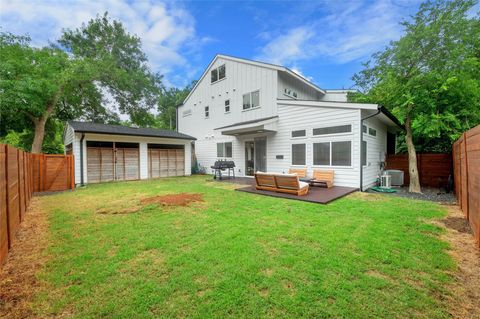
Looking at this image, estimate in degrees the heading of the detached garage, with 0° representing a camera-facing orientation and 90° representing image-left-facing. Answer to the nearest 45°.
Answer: approximately 315°

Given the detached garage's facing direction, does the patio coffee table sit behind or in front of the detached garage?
in front

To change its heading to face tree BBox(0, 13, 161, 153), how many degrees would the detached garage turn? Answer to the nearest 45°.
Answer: approximately 180°

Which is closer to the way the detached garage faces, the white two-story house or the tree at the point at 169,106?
the white two-story house

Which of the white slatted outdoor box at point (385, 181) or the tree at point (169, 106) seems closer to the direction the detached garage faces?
the white slatted outdoor box
